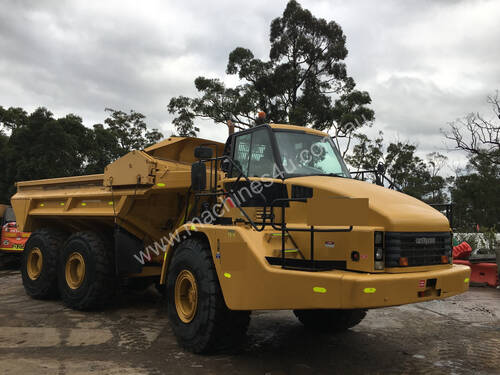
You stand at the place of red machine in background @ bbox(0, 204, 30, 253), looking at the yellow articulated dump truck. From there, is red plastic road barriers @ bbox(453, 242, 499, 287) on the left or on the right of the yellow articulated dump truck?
left

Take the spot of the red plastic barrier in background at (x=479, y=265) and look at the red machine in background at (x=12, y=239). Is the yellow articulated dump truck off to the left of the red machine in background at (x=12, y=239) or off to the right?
left

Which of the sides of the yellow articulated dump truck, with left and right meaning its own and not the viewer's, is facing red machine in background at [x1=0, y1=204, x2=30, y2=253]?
back

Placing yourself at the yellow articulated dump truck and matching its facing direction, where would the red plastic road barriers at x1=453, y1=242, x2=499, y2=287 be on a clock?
The red plastic road barriers is roughly at 9 o'clock from the yellow articulated dump truck.

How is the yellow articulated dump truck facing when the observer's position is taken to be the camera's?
facing the viewer and to the right of the viewer
